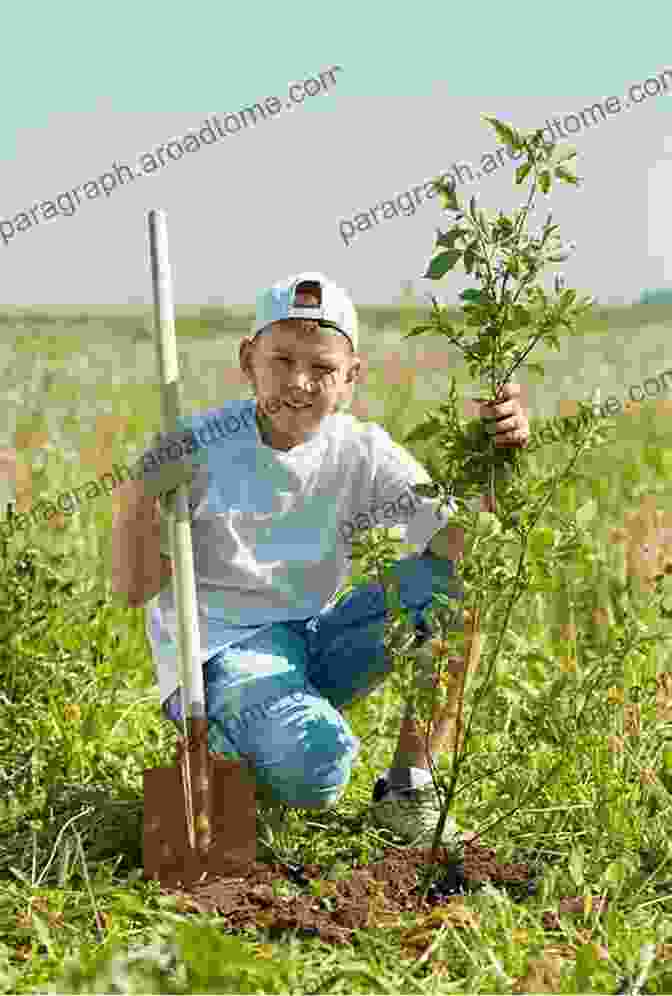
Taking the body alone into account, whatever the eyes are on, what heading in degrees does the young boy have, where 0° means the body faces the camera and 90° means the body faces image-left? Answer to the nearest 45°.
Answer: approximately 0°
